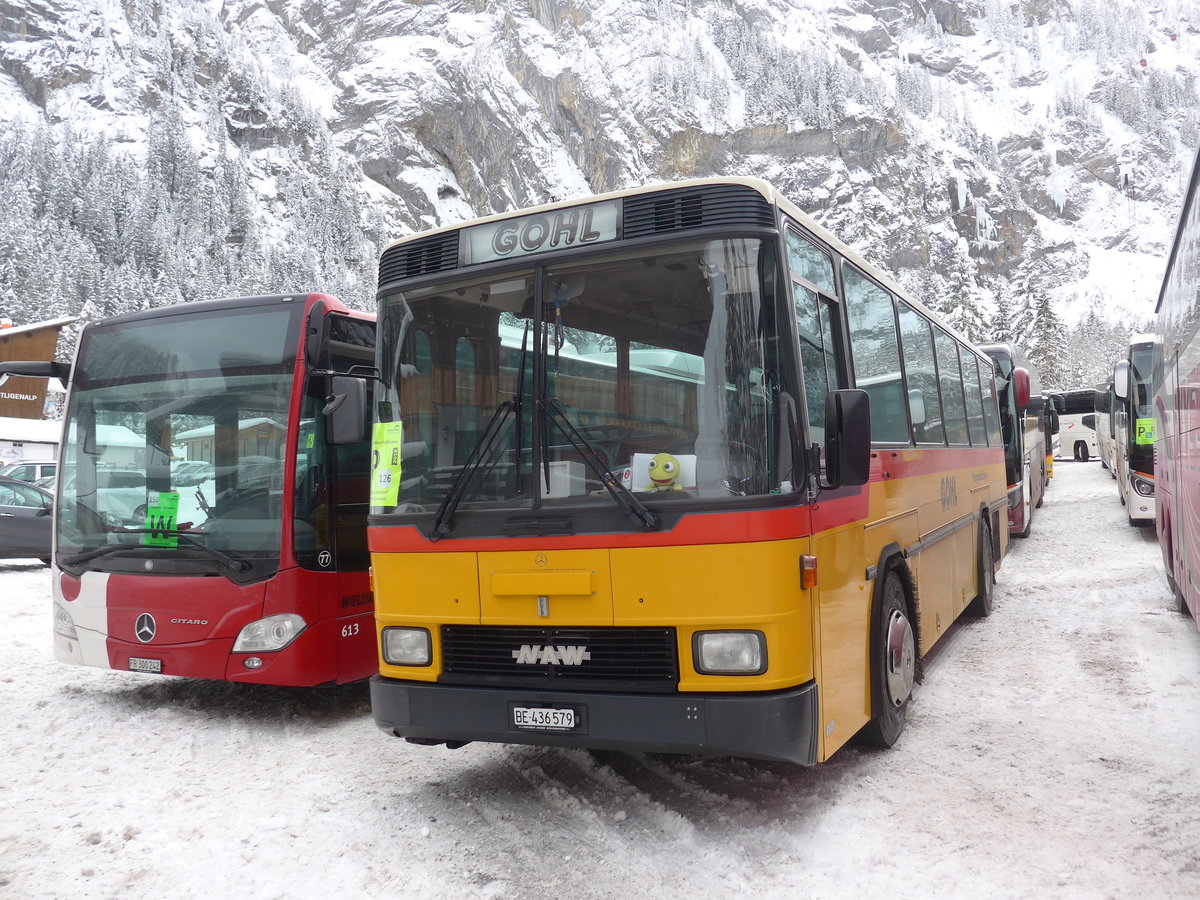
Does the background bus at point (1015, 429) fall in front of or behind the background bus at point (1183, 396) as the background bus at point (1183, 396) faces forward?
behind

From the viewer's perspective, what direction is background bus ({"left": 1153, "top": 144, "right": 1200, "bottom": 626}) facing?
toward the camera

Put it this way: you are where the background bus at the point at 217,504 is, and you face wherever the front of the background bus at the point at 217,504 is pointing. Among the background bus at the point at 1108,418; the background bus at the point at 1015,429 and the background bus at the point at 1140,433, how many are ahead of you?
0

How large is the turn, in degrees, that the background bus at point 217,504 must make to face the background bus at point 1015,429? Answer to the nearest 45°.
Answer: approximately 180°

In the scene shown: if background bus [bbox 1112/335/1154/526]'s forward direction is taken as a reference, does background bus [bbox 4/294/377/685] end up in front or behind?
in front

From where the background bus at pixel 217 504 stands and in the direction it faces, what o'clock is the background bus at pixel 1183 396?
the background bus at pixel 1183 396 is roughly at 8 o'clock from the background bus at pixel 217 504.

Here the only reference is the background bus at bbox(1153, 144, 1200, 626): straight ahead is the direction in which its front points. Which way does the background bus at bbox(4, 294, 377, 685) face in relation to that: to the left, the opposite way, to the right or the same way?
the same way

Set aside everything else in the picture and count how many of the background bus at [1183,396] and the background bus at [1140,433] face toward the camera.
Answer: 2

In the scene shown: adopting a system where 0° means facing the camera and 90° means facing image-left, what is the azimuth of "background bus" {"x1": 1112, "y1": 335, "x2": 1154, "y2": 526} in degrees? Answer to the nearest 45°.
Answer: approximately 0°

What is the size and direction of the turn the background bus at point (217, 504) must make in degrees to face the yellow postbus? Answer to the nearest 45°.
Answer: approximately 90° to its left

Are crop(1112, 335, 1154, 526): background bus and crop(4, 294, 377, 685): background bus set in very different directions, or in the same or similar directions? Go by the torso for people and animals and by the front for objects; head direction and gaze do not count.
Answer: same or similar directions

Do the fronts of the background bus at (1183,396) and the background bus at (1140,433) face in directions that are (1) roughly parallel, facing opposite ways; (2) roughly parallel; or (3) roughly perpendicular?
roughly parallel

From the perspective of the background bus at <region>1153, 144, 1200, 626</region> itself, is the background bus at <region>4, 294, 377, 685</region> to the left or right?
on its right

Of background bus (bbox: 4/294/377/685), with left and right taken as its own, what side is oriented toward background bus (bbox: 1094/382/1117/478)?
back

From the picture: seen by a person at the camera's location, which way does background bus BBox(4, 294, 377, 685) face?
facing the viewer and to the left of the viewer
